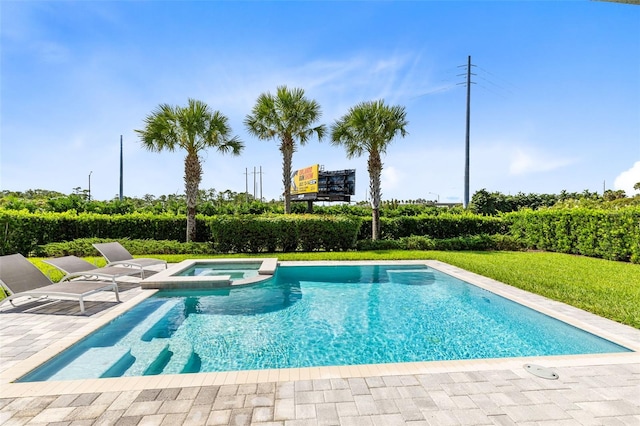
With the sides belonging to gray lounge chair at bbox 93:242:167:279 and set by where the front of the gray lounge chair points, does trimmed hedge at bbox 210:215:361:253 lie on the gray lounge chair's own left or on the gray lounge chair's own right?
on the gray lounge chair's own left

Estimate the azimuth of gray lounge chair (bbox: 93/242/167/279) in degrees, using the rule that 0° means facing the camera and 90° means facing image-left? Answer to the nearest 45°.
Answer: approximately 315°

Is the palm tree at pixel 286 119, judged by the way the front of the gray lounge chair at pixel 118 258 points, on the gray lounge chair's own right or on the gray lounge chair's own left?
on the gray lounge chair's own left

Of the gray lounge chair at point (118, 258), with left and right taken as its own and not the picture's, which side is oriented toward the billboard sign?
left

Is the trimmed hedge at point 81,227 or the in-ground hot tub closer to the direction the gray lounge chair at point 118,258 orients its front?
the in-ground hot tub
